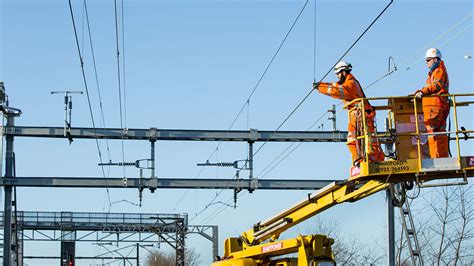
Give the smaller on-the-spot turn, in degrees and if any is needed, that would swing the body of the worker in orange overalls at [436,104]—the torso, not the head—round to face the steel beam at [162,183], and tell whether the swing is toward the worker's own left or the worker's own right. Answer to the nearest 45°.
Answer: approximately 45° to the worker's own right

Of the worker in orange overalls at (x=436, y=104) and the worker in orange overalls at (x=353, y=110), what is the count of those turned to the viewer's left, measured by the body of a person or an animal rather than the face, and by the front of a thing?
2

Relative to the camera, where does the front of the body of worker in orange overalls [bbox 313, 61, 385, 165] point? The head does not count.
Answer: to the viewer's left

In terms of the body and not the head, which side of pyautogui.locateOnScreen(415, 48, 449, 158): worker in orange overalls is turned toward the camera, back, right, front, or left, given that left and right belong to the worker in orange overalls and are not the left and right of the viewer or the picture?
left

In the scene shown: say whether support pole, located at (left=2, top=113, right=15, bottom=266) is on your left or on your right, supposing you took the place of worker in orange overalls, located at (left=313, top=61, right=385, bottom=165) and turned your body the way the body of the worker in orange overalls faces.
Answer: on your right

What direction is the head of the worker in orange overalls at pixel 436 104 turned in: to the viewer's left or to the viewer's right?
to the viewer's left
